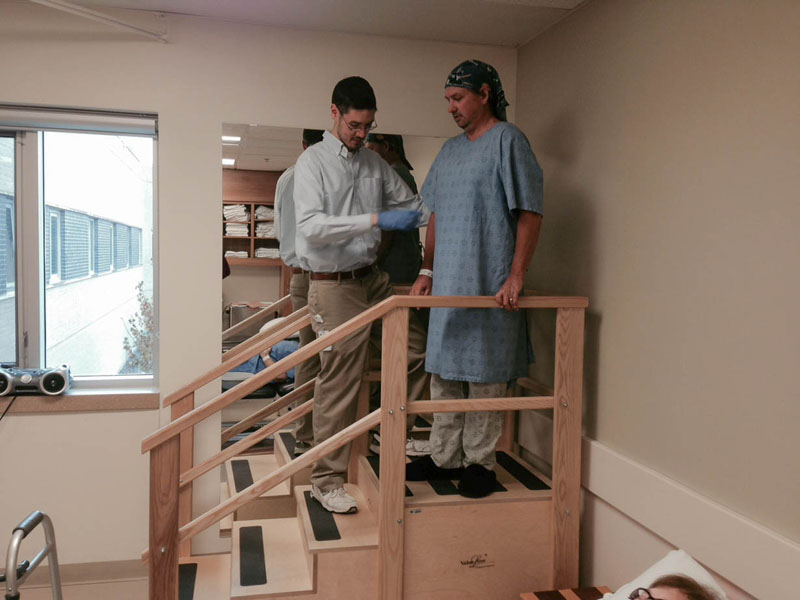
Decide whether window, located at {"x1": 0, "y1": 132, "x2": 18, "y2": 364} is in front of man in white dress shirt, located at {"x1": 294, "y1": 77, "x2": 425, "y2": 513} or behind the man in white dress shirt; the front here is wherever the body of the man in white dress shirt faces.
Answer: behind

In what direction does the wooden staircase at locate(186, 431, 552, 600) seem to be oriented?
to the viewer's left

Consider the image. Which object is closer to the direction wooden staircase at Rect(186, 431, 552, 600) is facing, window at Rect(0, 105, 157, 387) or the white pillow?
the window

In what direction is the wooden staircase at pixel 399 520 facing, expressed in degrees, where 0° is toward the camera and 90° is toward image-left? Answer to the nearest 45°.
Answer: approximately 90°

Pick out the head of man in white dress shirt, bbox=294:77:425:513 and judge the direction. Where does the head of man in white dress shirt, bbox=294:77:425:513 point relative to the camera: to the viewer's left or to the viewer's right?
to the viewer's right
